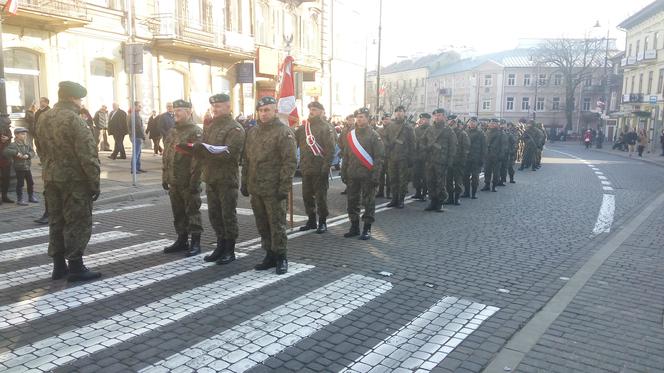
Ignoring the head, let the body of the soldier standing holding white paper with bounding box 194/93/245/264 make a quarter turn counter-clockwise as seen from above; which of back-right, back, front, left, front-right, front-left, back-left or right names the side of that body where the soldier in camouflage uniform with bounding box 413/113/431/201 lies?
left

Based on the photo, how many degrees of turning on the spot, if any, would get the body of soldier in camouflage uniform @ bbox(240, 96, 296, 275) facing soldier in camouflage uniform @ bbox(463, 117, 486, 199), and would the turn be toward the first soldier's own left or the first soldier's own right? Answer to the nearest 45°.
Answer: approximately 180°

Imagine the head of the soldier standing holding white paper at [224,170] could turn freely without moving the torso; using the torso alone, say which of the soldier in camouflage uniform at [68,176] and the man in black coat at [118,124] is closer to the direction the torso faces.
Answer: the soldier in camouflage uniform

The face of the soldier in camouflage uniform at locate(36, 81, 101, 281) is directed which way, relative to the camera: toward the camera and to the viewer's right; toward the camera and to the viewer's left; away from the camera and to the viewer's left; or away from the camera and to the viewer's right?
away from the camera and to the viewer's right

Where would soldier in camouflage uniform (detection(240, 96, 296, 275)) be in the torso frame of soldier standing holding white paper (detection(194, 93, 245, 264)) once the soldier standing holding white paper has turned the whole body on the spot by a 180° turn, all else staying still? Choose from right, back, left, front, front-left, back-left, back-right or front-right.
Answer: right

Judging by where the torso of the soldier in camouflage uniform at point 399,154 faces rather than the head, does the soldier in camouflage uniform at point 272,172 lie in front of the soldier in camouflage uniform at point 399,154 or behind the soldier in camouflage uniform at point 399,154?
in front

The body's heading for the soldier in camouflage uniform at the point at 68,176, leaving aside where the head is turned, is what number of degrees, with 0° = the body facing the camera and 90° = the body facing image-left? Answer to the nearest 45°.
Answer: approximately 225°

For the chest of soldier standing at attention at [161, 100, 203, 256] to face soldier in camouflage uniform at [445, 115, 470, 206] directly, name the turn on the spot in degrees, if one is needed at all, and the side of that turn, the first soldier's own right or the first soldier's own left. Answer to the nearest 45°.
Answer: approximately 180°

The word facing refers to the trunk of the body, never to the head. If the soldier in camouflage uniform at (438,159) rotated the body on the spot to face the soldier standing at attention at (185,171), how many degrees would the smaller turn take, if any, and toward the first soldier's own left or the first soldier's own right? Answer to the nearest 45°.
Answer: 0° — they already face them
